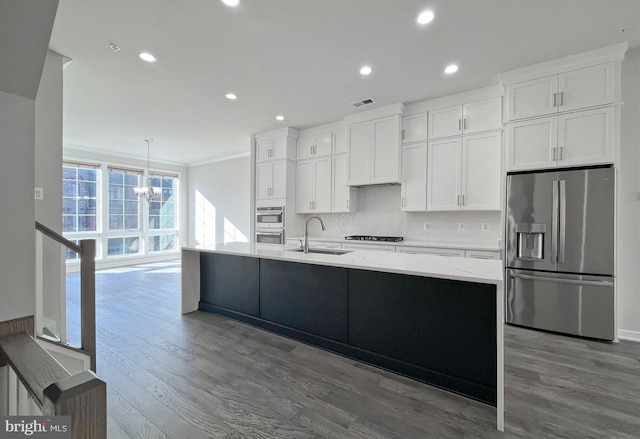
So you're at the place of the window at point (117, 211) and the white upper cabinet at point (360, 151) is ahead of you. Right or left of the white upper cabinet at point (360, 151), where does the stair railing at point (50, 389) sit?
right

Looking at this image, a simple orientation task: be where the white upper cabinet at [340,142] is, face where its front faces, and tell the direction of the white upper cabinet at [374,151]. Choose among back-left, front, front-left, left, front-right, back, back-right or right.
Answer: left

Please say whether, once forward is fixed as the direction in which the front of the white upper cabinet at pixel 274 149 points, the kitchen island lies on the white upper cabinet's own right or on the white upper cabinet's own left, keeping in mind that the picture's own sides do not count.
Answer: on the white upper cabinet's own left

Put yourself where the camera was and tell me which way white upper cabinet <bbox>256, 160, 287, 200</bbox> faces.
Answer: facing the viewer and to the left of the viewer

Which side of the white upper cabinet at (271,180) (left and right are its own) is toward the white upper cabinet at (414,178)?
left

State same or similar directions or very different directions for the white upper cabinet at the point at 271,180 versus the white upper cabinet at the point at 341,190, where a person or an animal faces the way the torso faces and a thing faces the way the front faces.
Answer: same or similar directions

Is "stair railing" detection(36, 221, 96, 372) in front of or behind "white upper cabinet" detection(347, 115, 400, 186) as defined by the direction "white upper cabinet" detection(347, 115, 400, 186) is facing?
in front

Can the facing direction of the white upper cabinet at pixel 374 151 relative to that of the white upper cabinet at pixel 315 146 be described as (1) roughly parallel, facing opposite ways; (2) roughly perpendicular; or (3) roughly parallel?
roughly parallel

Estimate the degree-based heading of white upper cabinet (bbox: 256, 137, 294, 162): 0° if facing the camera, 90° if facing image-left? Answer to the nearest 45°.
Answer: approximately 45°

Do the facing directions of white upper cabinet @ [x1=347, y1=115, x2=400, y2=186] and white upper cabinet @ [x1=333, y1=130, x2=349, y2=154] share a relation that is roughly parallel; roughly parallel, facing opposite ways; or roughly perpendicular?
roughly parallel

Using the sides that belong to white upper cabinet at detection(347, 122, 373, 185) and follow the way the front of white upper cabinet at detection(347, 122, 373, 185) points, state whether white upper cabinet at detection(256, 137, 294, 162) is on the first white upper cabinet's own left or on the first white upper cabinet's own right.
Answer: on the first white upper cabinet's own right

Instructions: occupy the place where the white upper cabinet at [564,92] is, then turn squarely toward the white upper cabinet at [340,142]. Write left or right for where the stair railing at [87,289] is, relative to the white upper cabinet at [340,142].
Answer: left

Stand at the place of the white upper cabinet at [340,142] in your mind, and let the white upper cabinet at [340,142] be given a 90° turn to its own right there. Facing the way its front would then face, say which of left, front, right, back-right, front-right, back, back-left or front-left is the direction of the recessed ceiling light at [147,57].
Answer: left

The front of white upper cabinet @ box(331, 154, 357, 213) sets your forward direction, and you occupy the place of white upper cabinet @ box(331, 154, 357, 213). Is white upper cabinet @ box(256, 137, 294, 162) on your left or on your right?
on your right

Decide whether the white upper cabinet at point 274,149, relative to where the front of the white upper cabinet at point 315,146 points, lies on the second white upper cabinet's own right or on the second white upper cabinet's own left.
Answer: on the second white upper cabinet's own right

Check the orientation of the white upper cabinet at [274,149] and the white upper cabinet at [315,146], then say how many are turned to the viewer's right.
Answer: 0

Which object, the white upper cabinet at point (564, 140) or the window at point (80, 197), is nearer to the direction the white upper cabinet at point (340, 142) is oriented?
the window
